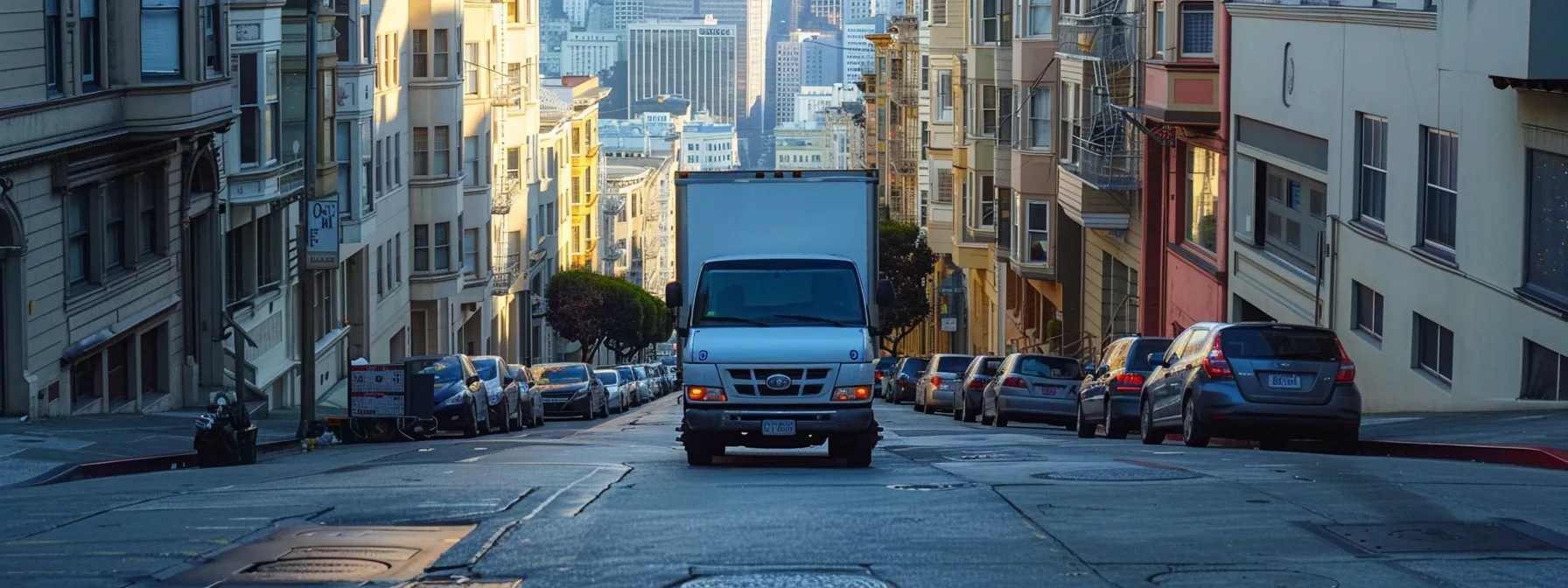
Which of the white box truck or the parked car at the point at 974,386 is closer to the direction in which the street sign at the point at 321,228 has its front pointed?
the white box truck

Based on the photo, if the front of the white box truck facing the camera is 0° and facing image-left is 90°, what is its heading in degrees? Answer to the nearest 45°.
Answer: approximately 0°

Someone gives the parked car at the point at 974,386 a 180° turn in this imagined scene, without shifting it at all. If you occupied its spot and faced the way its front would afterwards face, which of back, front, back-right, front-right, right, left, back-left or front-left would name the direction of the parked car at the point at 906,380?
back

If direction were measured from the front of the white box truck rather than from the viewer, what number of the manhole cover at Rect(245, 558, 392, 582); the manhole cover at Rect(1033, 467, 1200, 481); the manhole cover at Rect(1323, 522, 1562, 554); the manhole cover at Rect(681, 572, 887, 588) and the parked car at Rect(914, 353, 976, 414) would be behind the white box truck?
1

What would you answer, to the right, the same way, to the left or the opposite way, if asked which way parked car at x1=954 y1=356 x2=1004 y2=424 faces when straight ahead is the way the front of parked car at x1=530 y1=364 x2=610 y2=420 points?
the opposite way

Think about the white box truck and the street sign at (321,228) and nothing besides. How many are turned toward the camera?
2

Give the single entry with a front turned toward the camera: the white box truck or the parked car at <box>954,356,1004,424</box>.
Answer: the white box truck

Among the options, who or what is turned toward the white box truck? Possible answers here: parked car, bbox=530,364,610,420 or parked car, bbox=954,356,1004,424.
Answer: parked car, bbox=530,364,610,420

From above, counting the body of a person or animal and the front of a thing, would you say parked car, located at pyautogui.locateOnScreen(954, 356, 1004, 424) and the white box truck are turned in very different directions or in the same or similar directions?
very different directions

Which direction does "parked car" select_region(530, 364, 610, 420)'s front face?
toward the camera

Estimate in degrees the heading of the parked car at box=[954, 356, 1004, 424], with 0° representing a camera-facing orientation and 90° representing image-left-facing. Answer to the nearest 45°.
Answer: approximately 180°

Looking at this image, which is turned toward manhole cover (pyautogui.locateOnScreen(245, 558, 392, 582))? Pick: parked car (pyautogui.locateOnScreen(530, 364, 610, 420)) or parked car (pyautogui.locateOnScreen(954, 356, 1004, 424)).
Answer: parked car (pyautogui.locateOnScreen(530, 364, 610, 420))

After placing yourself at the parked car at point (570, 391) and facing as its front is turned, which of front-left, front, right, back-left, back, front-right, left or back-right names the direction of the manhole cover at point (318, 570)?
front

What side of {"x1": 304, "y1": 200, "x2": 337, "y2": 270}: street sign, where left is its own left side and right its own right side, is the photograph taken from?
front

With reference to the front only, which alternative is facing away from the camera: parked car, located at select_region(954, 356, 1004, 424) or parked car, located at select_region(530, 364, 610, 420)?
parked car, located at select_region(954, 356, 1004, 424)

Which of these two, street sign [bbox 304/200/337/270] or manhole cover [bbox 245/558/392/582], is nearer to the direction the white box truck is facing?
the manhole cover
